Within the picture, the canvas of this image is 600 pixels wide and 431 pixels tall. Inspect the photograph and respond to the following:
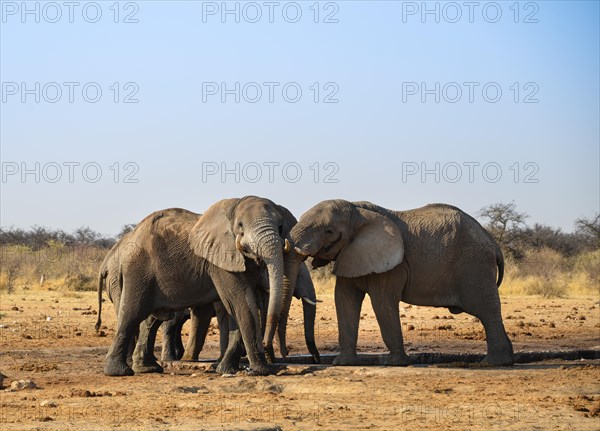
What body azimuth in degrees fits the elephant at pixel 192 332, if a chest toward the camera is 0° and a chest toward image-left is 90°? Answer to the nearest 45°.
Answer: approximately 270°

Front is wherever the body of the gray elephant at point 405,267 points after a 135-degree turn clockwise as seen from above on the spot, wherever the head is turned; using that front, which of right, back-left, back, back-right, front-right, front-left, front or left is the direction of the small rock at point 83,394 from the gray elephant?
back

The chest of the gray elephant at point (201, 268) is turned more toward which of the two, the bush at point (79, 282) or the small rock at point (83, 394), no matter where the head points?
the small rock

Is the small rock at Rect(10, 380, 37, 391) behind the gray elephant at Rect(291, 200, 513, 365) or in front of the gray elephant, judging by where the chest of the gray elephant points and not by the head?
in front

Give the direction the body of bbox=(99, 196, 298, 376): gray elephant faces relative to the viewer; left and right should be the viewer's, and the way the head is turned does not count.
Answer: facing the viewer and to the right of the viewer

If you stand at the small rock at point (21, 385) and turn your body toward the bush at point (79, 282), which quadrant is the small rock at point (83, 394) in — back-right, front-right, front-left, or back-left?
back-right

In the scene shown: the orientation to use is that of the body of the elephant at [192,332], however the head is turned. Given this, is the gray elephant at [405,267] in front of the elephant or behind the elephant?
in front

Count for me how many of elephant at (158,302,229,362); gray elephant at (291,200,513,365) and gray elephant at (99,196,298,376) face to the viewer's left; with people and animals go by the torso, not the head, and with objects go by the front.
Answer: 1

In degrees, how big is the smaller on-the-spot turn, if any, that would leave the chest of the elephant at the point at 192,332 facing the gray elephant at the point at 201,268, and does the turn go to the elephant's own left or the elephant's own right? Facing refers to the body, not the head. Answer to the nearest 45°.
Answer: approximately 90° to the elephant's own right

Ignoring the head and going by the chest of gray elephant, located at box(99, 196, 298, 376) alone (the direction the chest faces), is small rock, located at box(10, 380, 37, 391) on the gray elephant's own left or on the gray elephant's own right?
on the gray elephant's own right

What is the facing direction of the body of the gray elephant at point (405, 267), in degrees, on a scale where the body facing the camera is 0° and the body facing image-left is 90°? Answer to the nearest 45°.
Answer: approximately 90°

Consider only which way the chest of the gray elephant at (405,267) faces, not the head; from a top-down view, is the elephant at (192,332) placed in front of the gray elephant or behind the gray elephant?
in front

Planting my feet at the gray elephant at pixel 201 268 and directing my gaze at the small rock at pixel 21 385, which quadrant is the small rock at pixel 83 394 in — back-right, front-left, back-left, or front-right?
front-left
